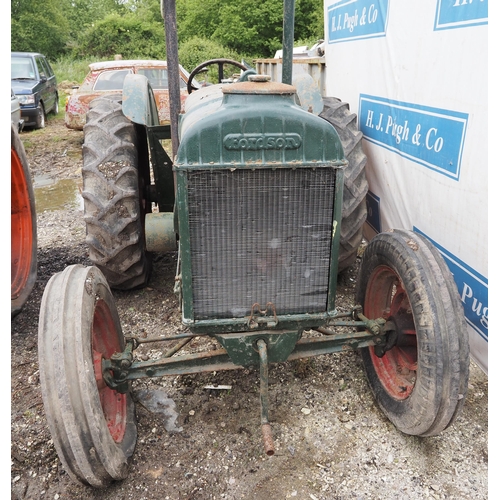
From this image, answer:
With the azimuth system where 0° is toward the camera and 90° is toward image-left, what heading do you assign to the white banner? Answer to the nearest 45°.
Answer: approximately 45°

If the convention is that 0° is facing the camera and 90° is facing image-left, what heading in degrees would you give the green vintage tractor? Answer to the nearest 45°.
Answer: approximately 0°

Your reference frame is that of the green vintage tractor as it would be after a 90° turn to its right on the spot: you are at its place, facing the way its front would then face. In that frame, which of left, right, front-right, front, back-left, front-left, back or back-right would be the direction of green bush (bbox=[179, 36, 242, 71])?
right

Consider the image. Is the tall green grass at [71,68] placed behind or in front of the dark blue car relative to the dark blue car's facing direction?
behind
